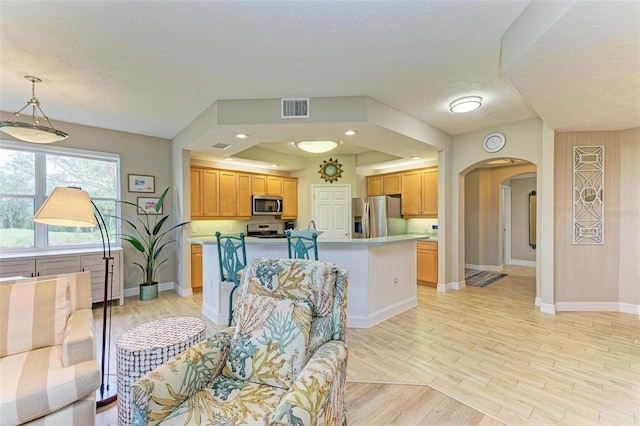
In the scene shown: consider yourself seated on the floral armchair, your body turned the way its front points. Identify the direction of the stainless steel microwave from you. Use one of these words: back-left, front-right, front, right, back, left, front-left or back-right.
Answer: back-right

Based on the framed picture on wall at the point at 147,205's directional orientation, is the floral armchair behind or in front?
in front

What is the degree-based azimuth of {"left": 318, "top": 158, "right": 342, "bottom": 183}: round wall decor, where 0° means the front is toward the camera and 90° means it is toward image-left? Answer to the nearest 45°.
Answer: approximately 0°

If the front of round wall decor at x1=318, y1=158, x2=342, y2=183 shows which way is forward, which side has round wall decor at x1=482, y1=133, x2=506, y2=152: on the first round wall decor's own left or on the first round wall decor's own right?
on the first round wall decor's own left

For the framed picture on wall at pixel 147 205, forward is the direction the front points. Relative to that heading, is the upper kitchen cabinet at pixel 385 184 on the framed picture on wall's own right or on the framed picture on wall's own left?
on the framed picture on wall's own left

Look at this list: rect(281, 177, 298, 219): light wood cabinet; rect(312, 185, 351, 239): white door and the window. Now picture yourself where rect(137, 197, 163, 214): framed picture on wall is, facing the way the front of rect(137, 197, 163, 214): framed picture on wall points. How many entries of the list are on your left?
2

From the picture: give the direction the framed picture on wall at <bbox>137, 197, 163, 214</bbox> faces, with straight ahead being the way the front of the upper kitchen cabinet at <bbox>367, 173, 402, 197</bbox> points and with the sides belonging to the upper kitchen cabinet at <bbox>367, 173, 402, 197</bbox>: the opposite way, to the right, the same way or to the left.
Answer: to the left

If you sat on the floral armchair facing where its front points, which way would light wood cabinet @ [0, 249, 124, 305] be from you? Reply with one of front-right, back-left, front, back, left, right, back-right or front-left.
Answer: right

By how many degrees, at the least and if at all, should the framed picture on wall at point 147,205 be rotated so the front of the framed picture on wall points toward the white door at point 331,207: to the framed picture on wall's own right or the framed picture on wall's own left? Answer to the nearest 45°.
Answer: approximately 90° to the framed picture on wall's own left
